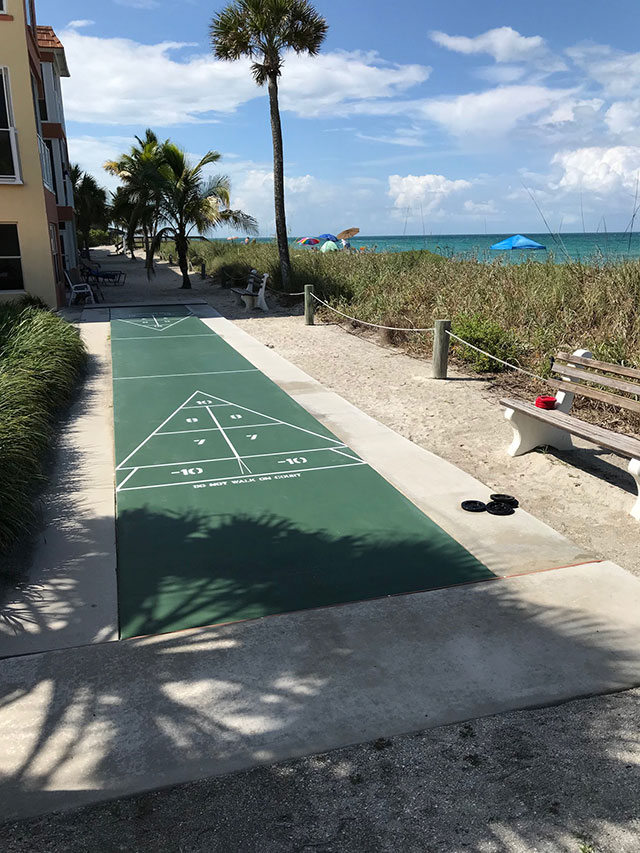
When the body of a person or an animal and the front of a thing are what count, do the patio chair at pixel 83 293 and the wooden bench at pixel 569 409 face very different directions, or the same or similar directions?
very different directions

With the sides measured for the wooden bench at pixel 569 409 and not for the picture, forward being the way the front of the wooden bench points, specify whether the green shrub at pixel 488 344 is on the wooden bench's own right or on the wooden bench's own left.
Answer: on the wooden bench's own right

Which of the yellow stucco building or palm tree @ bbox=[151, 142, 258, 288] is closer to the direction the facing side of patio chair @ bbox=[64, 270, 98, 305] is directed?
the palm tree

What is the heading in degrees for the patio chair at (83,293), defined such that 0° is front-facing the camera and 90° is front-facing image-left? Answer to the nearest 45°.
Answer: approximately 270°

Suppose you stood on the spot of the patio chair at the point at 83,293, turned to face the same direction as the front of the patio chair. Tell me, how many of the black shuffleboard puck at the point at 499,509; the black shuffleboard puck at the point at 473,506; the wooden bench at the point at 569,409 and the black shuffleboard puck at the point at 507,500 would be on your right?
4

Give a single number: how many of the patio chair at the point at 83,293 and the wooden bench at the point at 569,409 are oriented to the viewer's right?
1

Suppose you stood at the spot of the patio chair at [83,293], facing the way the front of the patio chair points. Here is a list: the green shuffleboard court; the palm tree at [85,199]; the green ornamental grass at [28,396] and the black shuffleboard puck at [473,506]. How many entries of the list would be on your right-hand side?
3

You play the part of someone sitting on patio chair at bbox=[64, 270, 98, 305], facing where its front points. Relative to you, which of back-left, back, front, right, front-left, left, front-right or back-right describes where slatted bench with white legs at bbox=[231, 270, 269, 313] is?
front-right

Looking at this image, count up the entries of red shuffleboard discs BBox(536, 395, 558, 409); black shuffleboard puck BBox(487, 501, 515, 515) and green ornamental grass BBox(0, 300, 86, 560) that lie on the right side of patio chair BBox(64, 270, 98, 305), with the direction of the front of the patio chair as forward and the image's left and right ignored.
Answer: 3

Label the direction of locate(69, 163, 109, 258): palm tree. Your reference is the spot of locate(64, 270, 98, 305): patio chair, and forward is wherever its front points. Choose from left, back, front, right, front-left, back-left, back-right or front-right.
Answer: left

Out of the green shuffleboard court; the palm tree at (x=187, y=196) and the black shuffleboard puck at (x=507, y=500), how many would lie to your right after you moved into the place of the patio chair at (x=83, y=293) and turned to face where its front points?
2

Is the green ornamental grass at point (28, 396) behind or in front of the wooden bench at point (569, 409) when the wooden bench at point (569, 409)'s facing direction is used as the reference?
in front

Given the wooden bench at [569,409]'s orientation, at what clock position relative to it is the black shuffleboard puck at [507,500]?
The black shuffleboard puck is roughly at 11 o'clock from the wooden bench.

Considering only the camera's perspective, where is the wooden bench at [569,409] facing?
facing the viewer and to the left of the viewer

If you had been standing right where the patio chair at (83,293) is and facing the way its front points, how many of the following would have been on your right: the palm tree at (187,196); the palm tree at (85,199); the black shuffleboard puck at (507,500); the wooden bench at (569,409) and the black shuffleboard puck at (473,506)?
3
